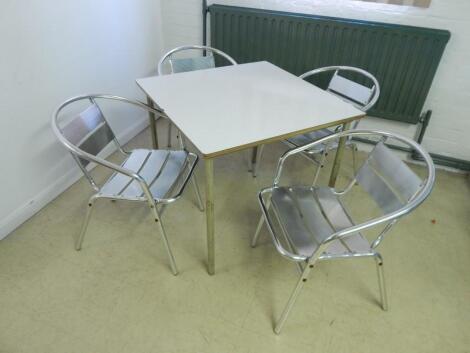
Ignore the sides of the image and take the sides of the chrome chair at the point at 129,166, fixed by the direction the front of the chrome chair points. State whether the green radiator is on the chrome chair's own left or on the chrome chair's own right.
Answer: on the chrome chair's own left

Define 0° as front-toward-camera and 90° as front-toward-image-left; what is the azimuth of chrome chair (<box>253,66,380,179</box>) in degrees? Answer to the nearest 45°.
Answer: approximately 45°

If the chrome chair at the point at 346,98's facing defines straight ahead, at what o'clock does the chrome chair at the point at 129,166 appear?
the chrome chair at the point at 129,166 is roughly at 12 o'clock from the chrome chair at the point at 346,98.

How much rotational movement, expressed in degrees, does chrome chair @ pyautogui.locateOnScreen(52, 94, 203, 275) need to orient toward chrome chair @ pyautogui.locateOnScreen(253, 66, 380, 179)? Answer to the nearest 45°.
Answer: approximately 45° to its left

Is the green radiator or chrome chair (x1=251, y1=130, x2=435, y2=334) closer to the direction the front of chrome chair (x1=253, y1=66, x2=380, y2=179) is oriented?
the chrome chair
